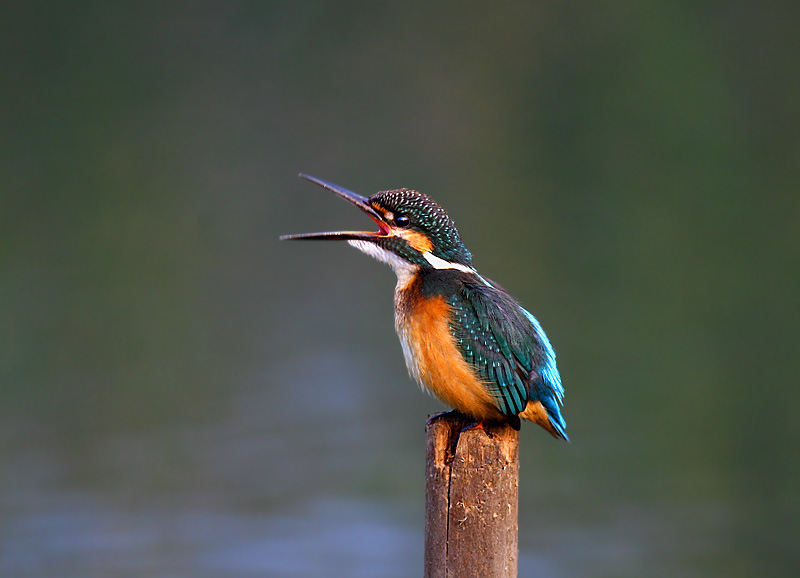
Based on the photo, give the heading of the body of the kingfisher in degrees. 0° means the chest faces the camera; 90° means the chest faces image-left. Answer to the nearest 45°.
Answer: approximately 90°
